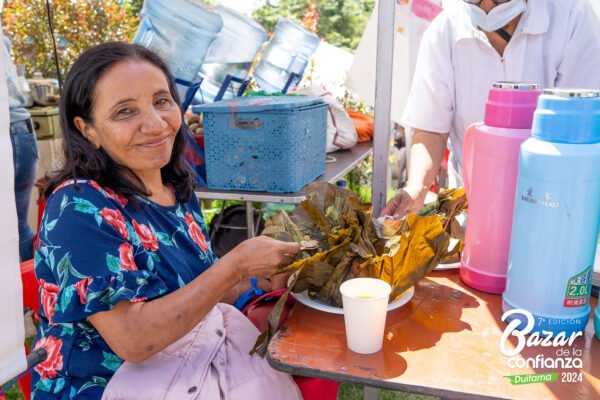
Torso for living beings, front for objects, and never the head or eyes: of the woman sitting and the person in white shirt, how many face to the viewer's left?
0

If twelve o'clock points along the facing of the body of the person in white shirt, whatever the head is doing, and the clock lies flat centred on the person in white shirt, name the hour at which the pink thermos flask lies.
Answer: The pink thermos flask is roughly at 12 o'clock from the person in white shirt.

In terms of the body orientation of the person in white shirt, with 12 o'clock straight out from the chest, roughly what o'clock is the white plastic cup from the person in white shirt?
The white plastic cup is roughly at 12 o'clock from the person in white shirt.

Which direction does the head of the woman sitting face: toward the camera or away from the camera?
toward the camera

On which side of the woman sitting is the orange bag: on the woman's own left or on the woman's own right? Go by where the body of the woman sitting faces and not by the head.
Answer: on the woman's own left

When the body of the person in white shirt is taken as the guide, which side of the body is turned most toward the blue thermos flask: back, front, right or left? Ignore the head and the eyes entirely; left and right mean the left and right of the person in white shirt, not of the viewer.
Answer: front

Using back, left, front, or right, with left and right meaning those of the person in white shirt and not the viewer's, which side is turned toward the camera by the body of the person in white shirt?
front

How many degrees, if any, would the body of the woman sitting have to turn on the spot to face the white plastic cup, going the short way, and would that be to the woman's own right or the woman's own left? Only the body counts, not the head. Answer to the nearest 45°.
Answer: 0° — they already face it

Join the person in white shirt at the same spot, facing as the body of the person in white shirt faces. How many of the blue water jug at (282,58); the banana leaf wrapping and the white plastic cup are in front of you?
2

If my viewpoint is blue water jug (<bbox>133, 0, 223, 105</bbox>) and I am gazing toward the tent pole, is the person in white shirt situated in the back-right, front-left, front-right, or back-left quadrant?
front-left
